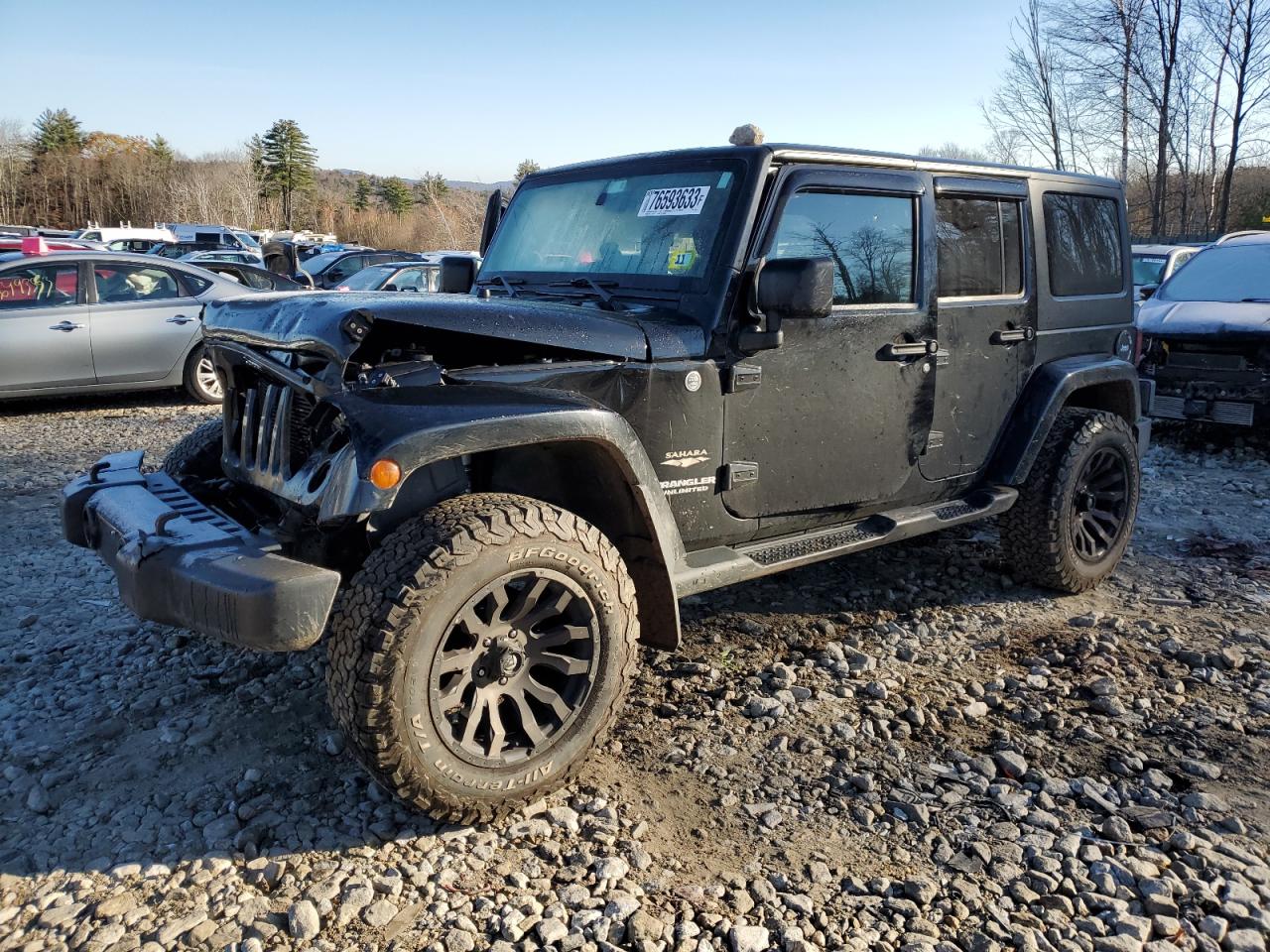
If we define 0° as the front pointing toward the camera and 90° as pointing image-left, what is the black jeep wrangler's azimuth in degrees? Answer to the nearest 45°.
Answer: approximately 45°

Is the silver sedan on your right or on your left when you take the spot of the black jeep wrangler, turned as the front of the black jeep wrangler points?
on your right

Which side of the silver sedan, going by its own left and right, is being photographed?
left

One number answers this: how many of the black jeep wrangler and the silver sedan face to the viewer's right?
0

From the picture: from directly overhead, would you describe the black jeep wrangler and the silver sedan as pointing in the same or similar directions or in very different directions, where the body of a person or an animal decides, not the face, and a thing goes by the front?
same or similar directions

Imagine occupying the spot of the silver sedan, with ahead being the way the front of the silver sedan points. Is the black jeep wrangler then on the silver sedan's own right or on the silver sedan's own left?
on the silver sedan's own left
